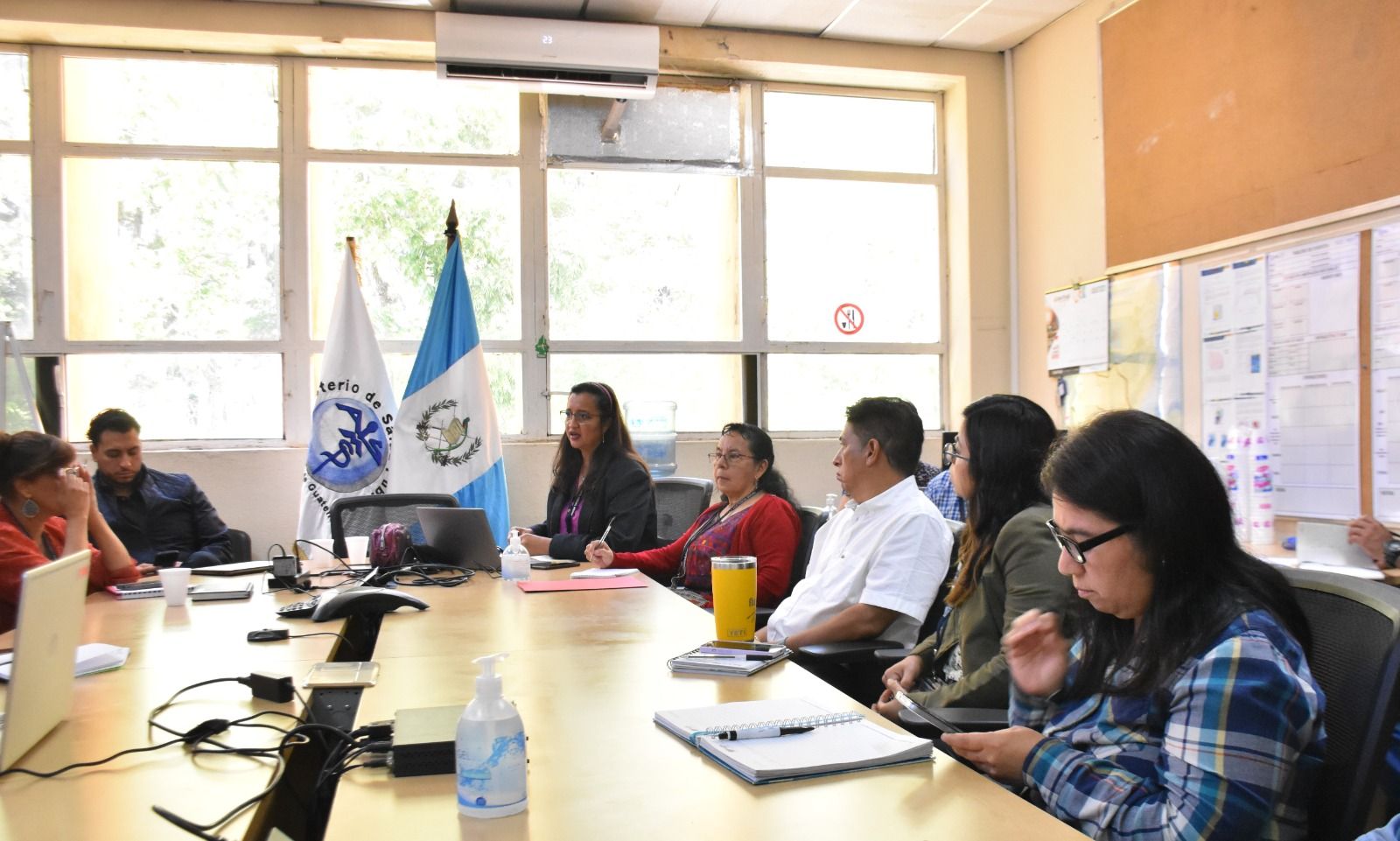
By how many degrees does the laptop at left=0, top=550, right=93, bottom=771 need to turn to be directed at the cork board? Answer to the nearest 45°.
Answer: approximately 180°

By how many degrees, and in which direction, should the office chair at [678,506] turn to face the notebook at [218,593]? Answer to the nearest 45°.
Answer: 0° — it already faces it

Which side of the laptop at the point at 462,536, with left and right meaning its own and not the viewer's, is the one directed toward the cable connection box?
back

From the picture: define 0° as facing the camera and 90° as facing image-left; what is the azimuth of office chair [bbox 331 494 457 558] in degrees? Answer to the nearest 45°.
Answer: approximately 0°

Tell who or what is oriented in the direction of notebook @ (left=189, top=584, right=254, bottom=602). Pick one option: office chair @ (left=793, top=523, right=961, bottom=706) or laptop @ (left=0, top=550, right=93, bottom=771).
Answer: the office chair

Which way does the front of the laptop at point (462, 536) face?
away from the camera

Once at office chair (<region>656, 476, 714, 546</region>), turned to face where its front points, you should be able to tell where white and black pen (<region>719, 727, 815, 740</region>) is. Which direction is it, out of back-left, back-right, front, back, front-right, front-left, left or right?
front-left

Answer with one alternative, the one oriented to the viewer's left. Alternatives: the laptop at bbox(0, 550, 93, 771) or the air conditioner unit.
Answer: the laptop

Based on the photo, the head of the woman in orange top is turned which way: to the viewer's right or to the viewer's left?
to the viewer's right
